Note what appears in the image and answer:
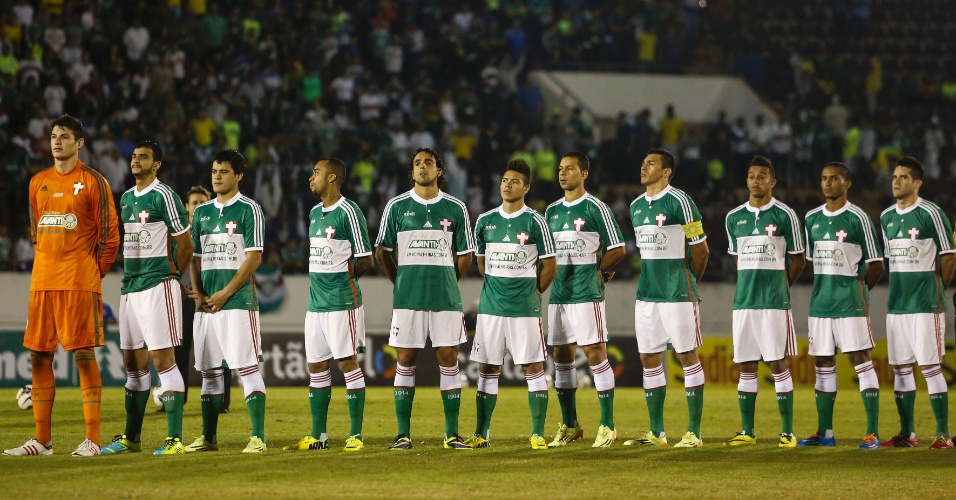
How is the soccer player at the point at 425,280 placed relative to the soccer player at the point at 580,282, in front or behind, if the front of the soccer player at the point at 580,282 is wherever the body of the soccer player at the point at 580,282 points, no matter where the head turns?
in front

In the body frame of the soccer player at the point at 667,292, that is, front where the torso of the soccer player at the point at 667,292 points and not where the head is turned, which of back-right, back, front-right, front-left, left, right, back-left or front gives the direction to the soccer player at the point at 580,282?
front-right

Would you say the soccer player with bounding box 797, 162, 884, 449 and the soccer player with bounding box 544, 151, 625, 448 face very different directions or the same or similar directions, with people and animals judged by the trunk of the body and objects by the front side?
same or similar directions

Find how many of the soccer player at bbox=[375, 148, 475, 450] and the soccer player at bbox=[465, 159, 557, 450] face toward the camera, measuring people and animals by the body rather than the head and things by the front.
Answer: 2

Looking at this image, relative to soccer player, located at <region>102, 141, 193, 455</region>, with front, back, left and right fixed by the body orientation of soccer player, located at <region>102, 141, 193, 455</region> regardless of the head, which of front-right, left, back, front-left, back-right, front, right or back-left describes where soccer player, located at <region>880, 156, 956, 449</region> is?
back-left

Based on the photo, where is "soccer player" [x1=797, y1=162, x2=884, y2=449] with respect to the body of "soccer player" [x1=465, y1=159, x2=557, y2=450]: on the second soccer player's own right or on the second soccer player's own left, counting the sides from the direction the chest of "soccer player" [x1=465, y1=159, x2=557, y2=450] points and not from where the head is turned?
on the second soccer player's own left

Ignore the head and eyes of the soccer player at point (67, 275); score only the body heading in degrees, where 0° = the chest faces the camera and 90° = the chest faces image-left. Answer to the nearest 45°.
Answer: approximately 45°

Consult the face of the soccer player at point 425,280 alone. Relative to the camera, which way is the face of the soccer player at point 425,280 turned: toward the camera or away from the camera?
toward the camera

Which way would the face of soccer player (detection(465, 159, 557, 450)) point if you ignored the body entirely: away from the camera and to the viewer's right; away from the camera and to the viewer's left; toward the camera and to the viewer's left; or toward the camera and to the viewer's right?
toward the camera and to the viewer's left

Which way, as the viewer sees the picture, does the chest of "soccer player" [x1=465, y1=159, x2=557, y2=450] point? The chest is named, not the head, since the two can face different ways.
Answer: toward the camera

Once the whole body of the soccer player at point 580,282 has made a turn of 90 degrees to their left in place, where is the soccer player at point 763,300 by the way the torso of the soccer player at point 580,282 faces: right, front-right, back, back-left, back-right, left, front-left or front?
front-left

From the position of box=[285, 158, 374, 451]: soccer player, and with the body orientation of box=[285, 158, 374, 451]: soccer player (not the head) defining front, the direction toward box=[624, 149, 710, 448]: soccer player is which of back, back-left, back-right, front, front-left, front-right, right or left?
back-left

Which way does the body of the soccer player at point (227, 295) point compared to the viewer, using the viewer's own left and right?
facing the viewer and to the left of the viewer

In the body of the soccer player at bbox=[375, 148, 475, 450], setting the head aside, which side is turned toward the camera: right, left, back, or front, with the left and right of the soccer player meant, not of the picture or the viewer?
front

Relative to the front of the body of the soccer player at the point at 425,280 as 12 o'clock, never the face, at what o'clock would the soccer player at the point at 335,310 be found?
the soccer player at the point at 335,310 is roughly at 3 o'clock from the soccer player at the point at 425,280.

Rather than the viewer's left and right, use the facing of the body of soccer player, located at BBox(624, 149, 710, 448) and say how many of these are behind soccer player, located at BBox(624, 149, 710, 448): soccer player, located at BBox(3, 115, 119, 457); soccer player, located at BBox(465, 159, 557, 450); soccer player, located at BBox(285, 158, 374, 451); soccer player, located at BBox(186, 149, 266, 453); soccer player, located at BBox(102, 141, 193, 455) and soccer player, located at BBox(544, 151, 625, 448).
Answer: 0

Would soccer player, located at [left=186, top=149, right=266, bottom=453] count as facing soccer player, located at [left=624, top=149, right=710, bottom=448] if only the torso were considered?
no
